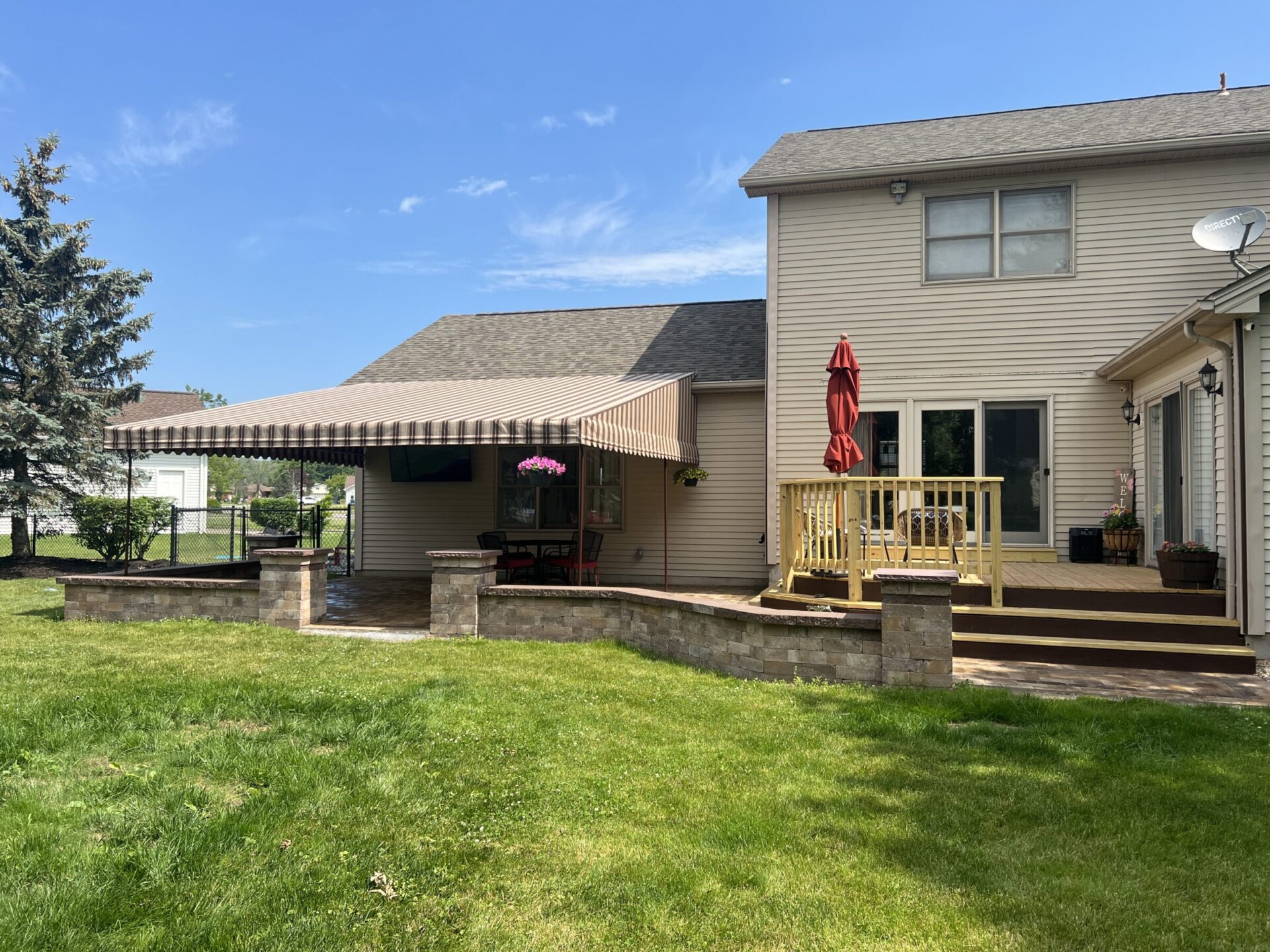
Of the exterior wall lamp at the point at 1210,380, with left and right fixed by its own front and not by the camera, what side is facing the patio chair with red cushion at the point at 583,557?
front

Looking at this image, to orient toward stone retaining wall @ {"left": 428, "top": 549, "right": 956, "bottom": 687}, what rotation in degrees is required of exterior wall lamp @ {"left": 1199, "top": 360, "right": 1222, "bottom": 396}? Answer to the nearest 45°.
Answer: approximately 45° to its left

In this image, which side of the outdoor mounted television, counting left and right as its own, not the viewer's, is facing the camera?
front

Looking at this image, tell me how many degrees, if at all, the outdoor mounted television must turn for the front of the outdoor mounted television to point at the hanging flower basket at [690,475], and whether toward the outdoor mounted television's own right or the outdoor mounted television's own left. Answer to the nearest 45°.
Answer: approximately 45° to the outdoor mounted television's own left

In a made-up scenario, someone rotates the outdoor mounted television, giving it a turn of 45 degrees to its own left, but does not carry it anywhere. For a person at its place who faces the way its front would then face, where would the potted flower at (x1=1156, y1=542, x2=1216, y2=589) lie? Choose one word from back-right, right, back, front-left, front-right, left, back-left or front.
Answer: front

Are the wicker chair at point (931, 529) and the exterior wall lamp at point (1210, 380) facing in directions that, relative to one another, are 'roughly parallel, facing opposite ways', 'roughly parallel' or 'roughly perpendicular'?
roughly perpendicular

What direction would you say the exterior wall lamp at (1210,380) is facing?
to the viewer's left

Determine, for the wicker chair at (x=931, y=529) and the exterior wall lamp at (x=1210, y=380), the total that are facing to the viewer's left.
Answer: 1
